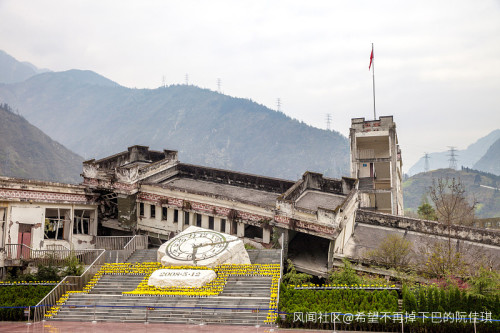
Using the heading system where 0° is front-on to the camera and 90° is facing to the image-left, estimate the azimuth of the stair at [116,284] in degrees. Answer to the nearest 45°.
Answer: approximately 0°

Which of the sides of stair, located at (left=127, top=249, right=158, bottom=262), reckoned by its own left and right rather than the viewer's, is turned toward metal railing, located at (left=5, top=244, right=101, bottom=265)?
right

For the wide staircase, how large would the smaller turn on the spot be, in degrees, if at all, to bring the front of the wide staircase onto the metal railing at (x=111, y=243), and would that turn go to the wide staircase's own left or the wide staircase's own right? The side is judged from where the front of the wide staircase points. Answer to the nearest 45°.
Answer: approximately 180°

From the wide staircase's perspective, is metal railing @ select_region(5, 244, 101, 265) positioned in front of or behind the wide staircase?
behind
